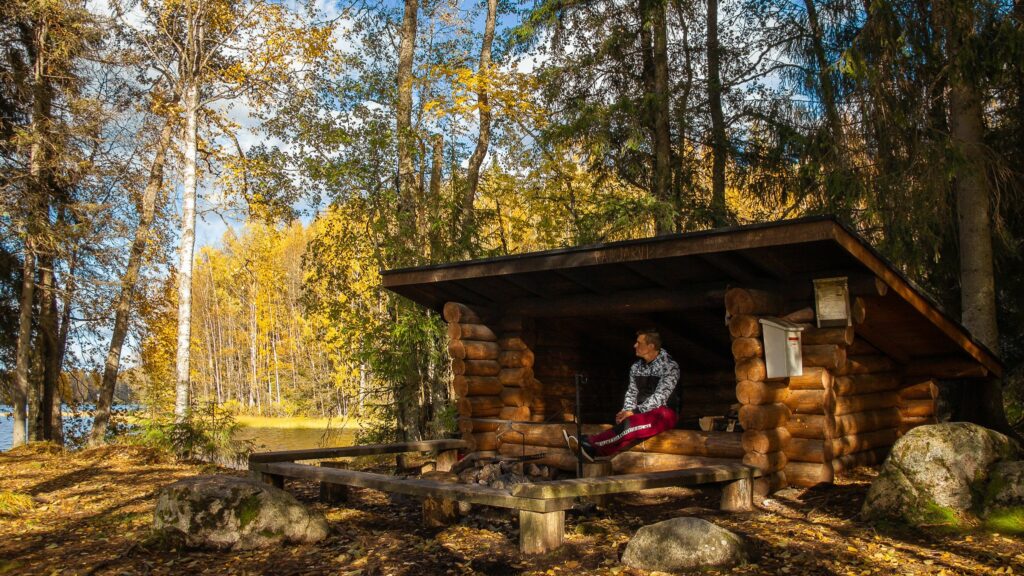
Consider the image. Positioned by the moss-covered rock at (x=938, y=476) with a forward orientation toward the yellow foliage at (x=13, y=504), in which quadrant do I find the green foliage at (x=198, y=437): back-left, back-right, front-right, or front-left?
front-right

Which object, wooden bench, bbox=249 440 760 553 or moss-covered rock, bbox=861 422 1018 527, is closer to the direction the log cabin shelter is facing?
the wooden bench

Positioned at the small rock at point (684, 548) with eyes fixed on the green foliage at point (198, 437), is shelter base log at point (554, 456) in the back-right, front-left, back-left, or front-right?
front-right

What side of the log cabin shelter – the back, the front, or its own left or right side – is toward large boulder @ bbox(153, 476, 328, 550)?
front

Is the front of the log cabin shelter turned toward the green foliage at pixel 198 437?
no

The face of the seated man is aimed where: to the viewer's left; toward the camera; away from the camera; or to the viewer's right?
to the viewer's left

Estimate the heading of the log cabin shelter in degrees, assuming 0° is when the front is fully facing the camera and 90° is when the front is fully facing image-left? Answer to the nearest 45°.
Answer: approximately 45°

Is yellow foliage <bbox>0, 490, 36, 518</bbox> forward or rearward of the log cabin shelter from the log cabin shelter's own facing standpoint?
forward

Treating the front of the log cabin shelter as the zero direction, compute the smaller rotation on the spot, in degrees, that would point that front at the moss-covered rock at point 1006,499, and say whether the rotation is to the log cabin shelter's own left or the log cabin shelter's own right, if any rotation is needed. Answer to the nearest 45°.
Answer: approximately 90° to the log cabin shelter's own left

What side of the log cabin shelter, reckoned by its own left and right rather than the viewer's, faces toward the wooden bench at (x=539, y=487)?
front

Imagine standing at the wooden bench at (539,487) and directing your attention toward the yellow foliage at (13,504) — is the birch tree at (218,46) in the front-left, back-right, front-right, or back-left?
front-right

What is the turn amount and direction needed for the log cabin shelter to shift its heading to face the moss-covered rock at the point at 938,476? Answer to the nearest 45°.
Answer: approximately 90° to its left
